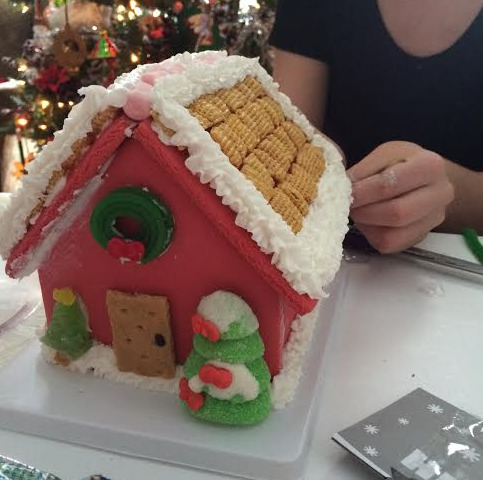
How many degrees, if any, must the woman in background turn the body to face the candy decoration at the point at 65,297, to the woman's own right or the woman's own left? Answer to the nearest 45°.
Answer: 0° — they already face it

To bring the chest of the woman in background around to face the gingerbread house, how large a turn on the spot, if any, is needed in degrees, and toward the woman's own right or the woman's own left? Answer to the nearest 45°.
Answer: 0° — they already face it

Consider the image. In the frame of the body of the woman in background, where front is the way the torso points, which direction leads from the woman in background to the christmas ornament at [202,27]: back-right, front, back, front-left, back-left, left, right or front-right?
back-right

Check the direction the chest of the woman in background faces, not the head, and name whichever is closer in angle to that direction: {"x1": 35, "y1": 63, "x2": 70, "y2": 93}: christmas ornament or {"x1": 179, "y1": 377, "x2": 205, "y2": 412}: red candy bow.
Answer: the red candy bow

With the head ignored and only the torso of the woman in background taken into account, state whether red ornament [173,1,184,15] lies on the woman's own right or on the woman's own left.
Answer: on the woman's own right

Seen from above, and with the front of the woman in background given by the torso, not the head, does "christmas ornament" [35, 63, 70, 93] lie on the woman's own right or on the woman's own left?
on the woman's own right

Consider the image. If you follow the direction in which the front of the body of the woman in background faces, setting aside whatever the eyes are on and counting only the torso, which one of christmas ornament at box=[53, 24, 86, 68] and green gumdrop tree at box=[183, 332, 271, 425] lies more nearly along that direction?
the green gumdrop tree

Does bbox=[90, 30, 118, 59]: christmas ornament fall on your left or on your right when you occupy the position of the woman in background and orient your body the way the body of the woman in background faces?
on your right

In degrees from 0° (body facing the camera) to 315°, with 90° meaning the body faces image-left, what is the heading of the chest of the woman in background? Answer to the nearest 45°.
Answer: approximately 0°

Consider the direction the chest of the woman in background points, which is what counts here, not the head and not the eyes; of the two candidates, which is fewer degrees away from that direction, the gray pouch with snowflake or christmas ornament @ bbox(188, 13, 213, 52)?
the gray pouch with snowflake

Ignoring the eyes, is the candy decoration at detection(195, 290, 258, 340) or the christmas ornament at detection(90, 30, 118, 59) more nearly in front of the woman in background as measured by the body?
the candy decoration

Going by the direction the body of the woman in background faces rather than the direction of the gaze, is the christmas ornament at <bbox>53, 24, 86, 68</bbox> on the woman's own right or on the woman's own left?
on the woman's own right
